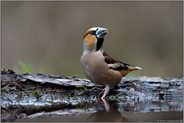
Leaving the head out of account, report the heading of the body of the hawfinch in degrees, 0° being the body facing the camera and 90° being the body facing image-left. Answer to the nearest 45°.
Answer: approximately 45°
